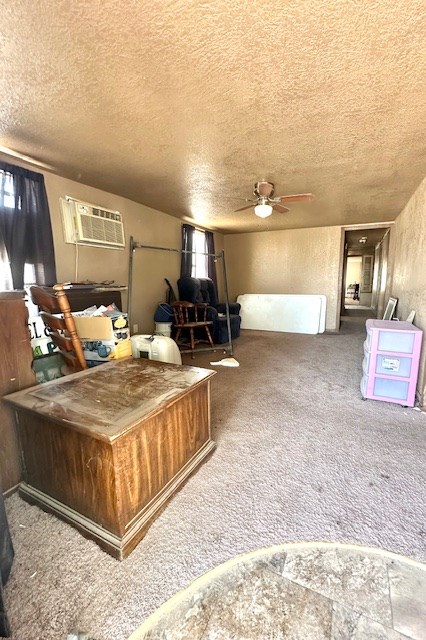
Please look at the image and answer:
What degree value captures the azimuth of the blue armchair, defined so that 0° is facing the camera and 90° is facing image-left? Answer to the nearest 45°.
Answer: approximately 315°

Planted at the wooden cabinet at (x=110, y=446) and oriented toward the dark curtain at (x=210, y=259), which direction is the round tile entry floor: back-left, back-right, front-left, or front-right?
back-right

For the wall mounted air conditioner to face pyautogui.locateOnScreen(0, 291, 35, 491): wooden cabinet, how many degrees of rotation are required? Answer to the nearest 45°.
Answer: approximately 45° to its right

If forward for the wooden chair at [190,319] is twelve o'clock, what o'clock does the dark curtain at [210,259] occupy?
The dark curtain is roughly at 8 o'clock from the wooden chair.

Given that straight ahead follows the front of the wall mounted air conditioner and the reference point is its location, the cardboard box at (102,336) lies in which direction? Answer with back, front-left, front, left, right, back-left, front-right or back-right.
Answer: front-right

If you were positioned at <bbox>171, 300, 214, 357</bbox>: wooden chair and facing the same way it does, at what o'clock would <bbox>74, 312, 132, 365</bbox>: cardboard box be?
The cardboard box is roughly at 2 o'clock from the wooden chair.
